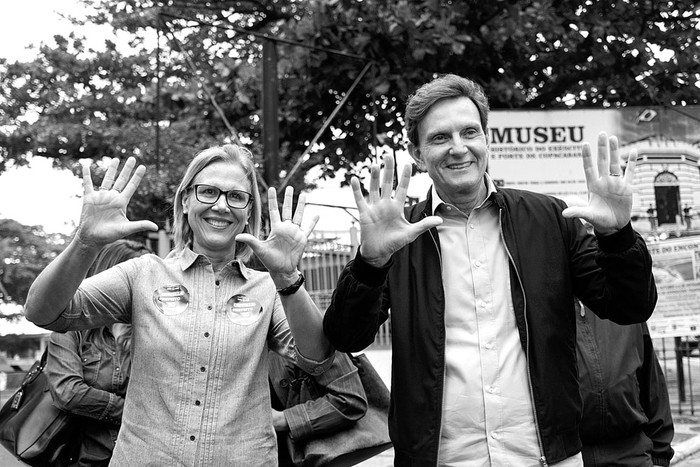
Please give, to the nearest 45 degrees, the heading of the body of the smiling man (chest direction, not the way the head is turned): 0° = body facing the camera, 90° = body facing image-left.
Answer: approximately 0°

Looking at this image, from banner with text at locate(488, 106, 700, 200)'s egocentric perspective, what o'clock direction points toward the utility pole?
The utility pole is roughly at 2 o'clock from the banner with text.

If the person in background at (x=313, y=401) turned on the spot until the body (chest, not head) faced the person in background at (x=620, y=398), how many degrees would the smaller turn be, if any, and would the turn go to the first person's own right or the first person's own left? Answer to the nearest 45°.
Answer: approximately 135° to the first person's own left

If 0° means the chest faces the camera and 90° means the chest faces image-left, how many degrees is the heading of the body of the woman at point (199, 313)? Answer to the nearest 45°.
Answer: approximately 0°

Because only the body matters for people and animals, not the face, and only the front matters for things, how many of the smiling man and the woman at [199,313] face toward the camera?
2

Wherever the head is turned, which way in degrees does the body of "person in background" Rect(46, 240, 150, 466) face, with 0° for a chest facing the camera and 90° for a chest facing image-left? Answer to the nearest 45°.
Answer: approximately 315°

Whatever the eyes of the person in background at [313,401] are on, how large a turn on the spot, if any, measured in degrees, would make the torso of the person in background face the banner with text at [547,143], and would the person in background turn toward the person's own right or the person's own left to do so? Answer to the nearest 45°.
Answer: approximately 180°
